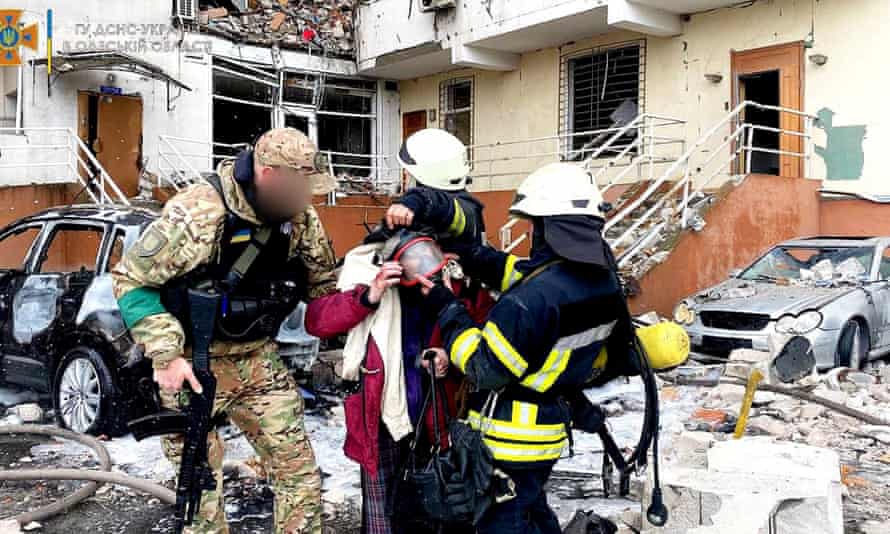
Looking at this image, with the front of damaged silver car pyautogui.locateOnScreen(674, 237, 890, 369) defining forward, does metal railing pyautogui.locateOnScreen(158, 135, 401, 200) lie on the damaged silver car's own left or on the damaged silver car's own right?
on the damaged silver car's own right

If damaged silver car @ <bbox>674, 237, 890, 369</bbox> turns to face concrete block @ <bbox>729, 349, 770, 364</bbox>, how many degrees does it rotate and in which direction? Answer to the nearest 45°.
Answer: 0° — it already faces it

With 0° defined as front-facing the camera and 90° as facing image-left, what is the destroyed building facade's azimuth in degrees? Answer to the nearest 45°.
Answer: approximately 0°

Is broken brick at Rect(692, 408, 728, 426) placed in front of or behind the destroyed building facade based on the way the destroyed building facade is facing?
in front

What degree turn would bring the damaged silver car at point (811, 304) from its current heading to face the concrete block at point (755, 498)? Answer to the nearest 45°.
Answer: approximately 45° to its left

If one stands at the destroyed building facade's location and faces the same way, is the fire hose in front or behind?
in front

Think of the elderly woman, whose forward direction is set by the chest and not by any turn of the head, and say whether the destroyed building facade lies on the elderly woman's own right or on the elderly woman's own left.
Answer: on the elderly woman's own left

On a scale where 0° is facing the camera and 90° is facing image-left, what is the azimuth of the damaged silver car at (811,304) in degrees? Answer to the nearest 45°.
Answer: approximately 45°

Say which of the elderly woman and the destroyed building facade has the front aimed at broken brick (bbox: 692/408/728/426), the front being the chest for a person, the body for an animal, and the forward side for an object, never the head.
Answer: the destroyed building facade
